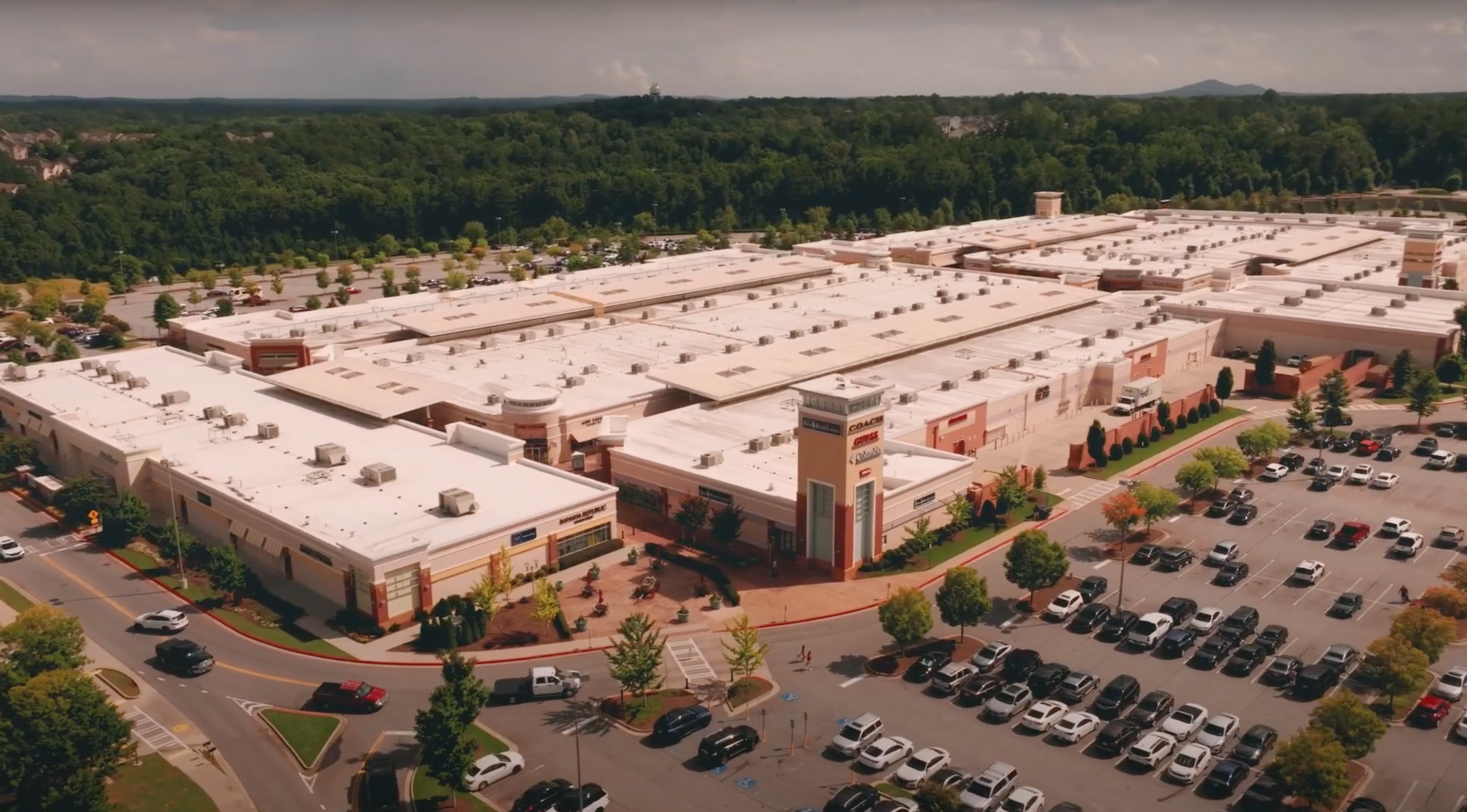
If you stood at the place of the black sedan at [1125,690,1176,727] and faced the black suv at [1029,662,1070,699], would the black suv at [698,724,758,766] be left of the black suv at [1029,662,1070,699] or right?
left

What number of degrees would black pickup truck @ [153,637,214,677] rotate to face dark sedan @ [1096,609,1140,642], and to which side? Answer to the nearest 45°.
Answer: approximately 45° to its left

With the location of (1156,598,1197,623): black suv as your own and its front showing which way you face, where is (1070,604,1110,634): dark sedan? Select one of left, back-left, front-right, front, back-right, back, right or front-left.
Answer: front

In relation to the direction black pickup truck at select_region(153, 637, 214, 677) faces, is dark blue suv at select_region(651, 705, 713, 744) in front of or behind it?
in front

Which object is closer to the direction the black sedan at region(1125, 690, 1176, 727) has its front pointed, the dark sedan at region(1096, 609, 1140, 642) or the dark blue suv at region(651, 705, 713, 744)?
the dark blue suv

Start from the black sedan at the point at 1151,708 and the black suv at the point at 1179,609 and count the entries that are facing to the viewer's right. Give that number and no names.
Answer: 0

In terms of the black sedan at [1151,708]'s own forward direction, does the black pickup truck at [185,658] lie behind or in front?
in front

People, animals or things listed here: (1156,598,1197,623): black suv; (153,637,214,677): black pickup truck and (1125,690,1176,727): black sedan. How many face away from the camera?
0

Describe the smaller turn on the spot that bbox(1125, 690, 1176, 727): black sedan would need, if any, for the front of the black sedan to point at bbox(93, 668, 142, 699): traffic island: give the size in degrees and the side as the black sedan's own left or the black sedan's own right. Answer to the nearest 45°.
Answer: approximately 45° to the black sedan's own right

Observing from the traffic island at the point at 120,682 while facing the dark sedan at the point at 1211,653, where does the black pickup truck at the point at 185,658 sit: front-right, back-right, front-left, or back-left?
front-left
